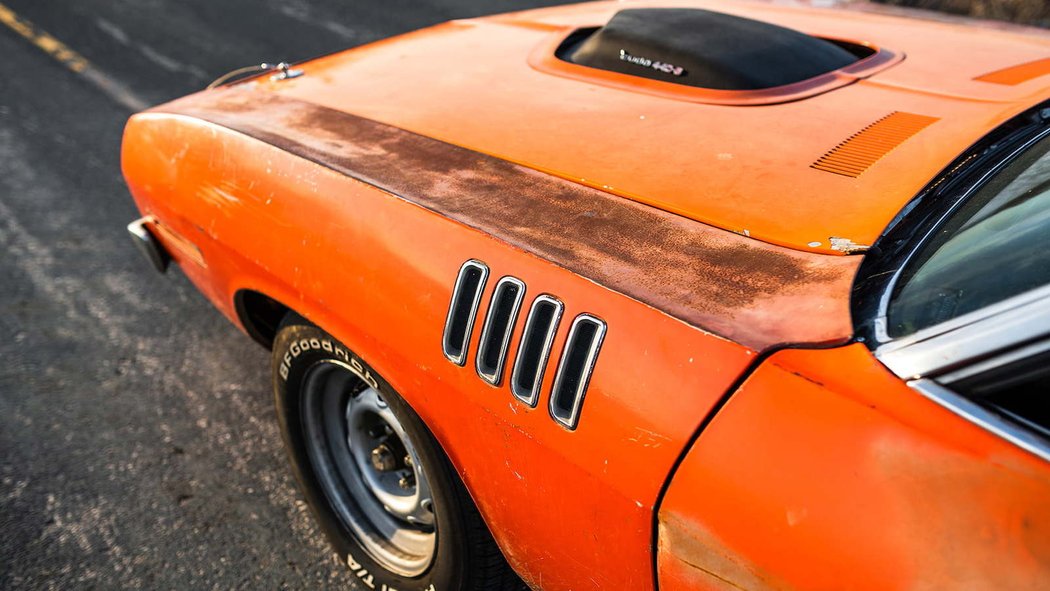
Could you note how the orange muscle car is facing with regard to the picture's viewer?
facing away from the viewer and to the left of the viewer
